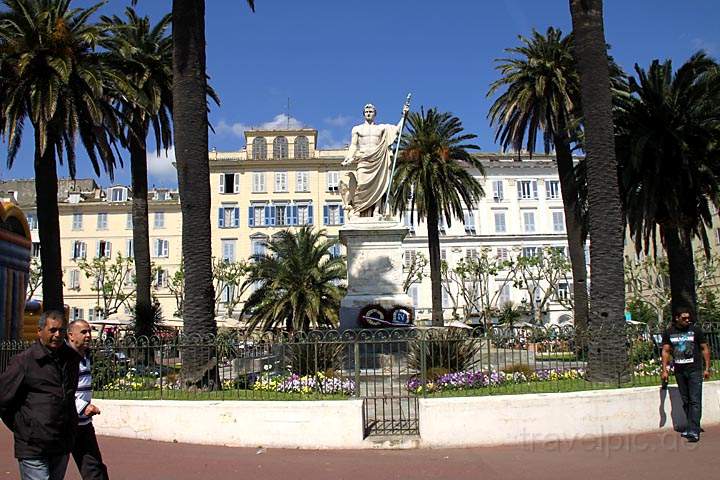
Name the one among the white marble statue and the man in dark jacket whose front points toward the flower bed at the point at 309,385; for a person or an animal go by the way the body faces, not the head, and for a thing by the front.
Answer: the white marble statue

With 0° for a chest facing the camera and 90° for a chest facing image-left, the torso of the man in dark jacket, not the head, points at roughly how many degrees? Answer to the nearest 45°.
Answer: approximately 315°

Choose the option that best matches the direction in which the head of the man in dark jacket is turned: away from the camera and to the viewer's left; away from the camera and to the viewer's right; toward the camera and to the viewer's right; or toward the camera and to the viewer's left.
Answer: toward the camera and to the viewer's right

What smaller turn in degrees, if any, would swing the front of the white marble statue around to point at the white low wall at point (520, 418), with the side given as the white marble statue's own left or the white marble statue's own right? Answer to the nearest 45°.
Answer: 0° — it already faces it

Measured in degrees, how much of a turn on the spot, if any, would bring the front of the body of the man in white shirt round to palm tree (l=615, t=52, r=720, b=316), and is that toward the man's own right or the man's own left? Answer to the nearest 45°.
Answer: approximately 90° to the man's own left

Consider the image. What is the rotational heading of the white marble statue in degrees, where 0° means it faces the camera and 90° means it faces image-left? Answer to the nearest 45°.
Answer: approximately 0°

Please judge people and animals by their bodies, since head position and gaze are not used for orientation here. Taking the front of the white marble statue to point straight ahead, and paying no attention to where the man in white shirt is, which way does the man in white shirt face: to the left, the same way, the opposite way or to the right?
to the left

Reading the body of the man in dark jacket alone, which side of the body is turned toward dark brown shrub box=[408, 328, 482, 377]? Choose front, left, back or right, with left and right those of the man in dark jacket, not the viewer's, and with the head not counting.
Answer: left

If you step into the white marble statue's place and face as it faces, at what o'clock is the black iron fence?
The black iron fence is roughly at 12 o'clock from the white marble statue.

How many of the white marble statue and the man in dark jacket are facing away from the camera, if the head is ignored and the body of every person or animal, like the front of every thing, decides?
0
